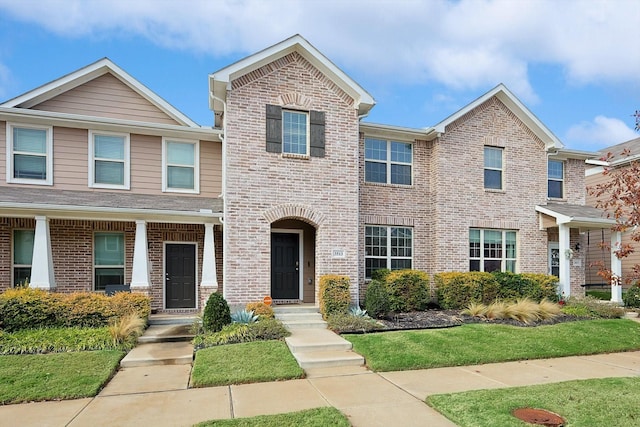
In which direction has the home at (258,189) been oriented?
toward the camera

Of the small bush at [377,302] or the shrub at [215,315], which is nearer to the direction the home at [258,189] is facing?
the shrub

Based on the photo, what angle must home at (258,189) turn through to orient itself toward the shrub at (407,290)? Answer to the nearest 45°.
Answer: approximately 90° to its left

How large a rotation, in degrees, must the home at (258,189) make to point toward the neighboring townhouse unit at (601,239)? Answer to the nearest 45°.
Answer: approximately 135° to its left

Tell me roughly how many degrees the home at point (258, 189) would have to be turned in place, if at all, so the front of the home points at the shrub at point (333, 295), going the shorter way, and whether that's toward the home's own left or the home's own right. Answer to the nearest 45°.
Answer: approximately 45° to the home's own left

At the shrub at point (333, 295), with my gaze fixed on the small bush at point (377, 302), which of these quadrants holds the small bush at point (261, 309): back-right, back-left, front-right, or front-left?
back-right

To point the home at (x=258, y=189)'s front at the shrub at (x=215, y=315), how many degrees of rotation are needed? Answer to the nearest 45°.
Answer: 0° — it already faces it

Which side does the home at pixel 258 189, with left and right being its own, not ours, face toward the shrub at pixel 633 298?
left

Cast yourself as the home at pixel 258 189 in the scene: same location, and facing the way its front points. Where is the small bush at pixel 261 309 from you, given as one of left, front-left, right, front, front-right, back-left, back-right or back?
front
